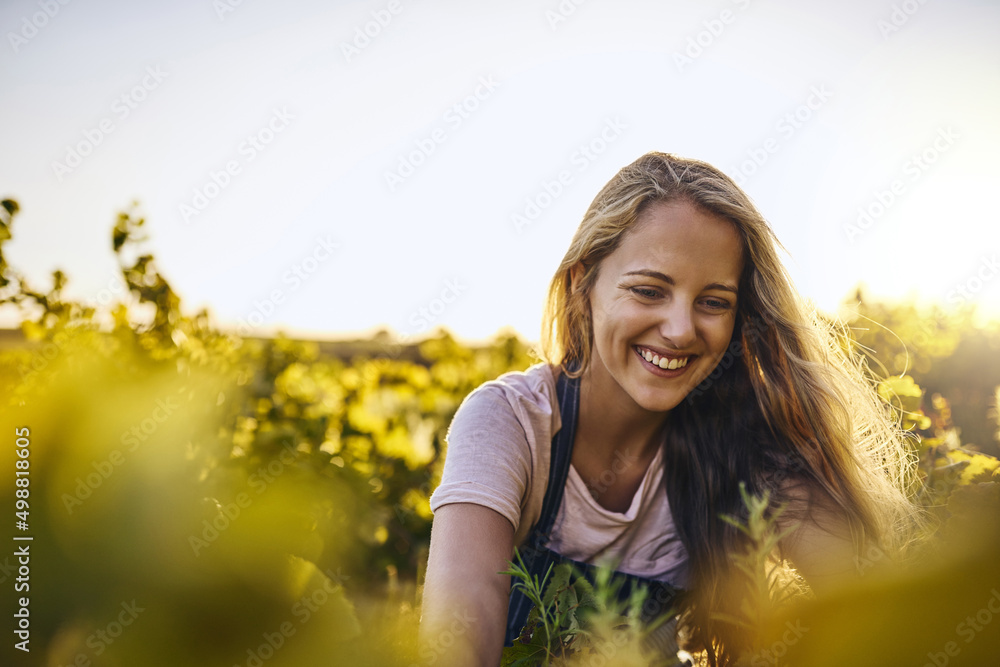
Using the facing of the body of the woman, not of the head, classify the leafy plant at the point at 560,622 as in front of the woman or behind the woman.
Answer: in front

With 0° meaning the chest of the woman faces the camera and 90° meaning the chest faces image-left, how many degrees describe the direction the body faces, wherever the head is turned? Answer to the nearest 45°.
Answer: approximately 0°
